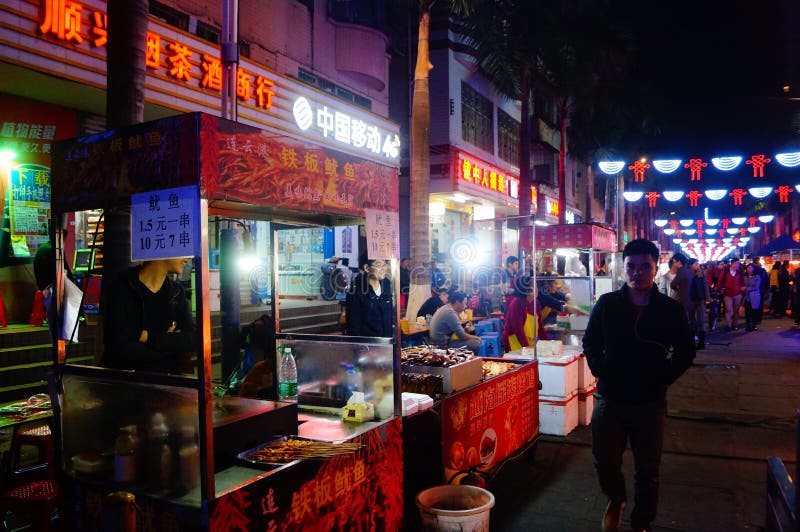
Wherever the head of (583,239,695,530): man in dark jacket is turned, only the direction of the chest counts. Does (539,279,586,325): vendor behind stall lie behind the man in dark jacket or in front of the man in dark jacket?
behind

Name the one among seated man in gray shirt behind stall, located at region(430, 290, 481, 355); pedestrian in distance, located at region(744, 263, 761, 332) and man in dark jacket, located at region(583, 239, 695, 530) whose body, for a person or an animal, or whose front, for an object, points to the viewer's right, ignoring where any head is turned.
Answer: the seated man in gray shirt behind stall

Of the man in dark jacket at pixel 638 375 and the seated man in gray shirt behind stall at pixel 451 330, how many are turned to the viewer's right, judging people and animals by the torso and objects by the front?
1

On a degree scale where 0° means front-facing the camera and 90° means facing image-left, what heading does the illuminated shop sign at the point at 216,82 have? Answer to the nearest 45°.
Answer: approximately 315°

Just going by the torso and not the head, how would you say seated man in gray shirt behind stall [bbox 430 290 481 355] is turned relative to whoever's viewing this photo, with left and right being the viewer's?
facing to the right of the viewer

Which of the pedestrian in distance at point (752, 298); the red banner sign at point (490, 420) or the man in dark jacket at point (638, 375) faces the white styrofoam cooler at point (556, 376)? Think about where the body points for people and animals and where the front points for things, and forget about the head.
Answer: the pedestrian in distance

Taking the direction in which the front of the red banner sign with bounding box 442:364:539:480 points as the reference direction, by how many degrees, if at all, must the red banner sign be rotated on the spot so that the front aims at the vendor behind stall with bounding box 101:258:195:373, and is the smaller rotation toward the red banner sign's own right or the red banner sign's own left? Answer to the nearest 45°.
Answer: approximately 90° to the red banner sign's own right

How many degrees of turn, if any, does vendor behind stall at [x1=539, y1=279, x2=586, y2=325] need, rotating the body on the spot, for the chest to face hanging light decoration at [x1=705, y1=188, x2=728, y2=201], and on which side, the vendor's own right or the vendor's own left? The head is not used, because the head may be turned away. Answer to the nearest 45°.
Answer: approximately 90° to the vendor's own left

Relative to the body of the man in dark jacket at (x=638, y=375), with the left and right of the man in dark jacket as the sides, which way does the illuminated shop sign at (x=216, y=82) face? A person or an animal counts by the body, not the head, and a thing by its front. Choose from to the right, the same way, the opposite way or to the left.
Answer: to the left

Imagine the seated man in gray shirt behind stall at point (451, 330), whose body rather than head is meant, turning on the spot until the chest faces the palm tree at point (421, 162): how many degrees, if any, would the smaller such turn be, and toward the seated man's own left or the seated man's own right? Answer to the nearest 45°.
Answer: approximately 90° to the seated man's own left

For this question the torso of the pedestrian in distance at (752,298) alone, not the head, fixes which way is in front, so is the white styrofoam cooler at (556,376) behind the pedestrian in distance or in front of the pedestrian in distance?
in front

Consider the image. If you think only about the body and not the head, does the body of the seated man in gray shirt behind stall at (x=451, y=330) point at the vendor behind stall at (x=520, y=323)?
yes
